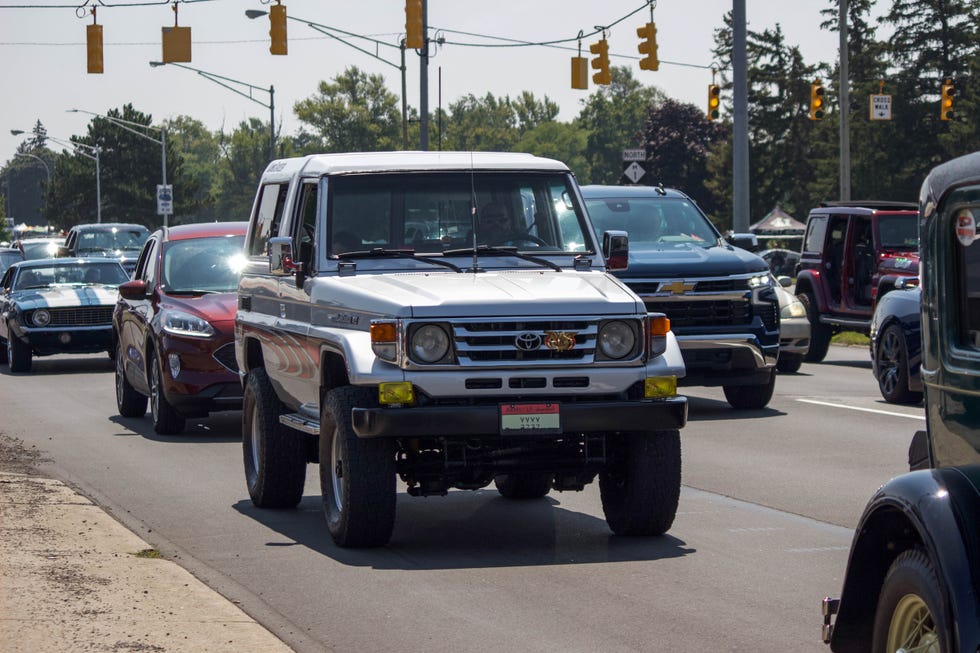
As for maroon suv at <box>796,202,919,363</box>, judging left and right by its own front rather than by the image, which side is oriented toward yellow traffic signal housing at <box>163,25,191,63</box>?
back

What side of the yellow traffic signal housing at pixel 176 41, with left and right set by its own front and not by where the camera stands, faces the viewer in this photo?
back
